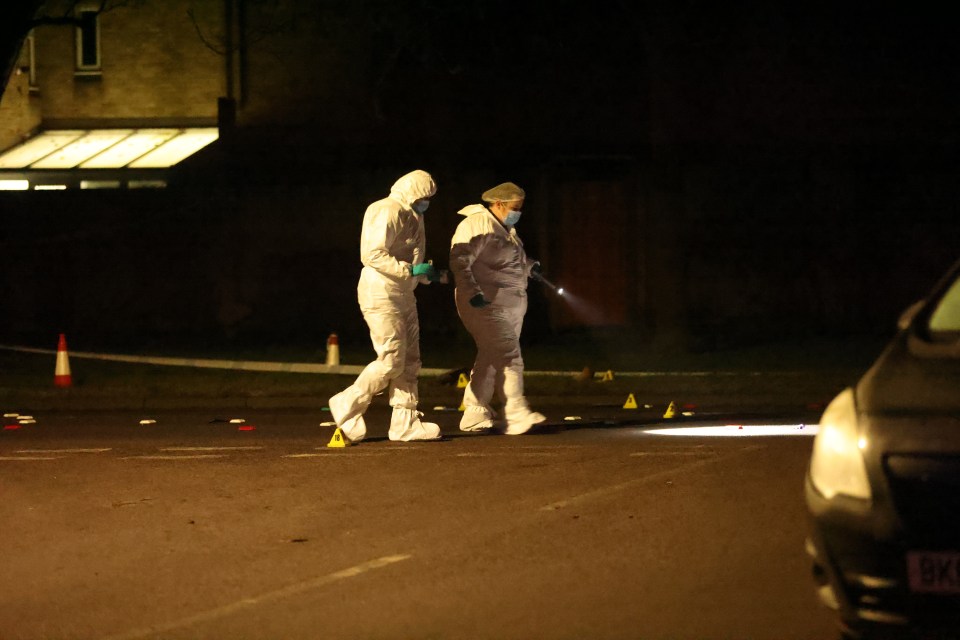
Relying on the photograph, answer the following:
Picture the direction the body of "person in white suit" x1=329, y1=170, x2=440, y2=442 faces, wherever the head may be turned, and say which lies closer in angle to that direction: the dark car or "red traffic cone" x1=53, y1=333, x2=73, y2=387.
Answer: the dark car

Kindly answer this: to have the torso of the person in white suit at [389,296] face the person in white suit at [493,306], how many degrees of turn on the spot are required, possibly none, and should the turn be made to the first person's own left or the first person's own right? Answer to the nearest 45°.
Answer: approximately 45° to the first person's own left

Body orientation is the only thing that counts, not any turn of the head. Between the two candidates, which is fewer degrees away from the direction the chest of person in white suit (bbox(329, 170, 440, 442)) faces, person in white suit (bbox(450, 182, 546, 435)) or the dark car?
the person in white suit

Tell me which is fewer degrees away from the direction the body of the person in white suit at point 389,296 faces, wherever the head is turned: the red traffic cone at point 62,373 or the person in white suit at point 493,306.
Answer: the person in white suit

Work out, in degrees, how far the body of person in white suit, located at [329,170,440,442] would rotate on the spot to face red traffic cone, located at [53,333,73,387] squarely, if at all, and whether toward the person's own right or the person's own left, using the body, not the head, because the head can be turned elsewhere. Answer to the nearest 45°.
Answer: approximately 135° to the person's own left

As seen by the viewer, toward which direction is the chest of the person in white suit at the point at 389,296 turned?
to the viewer's right

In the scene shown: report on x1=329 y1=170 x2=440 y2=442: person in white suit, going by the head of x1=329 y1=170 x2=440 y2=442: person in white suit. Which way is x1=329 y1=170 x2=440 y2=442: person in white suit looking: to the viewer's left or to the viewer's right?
to the viewer's right

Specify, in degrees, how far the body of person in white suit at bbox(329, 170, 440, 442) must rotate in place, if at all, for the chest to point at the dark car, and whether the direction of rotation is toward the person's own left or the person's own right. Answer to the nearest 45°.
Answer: approximately 90° to the person's own right

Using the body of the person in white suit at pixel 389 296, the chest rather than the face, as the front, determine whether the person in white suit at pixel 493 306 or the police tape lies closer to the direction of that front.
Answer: the person in white suit

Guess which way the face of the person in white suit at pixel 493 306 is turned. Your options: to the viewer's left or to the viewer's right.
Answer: to the viewer's right

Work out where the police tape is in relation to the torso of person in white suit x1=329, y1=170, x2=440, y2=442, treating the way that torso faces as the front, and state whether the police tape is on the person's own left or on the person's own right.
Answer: on the person's own left
